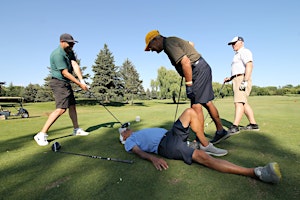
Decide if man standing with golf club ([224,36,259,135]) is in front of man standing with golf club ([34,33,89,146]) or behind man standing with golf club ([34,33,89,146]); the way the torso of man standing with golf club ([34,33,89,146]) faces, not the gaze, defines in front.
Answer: in front

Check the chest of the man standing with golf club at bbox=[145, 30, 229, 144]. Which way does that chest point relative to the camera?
to the viewer's left

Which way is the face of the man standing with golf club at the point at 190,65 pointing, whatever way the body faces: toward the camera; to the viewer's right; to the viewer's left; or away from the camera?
to the viewer's left

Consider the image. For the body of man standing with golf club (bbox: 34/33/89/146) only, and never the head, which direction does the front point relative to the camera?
to the viewer's right

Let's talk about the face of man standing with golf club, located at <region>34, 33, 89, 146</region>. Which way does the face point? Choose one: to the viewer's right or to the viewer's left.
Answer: to the viewer's right

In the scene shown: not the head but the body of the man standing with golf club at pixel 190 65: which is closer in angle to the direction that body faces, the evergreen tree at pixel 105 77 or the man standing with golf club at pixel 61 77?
the man standing with golf club

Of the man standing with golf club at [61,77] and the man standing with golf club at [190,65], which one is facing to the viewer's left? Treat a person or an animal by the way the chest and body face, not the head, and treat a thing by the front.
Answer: the man standing with golf club at [190,65]
